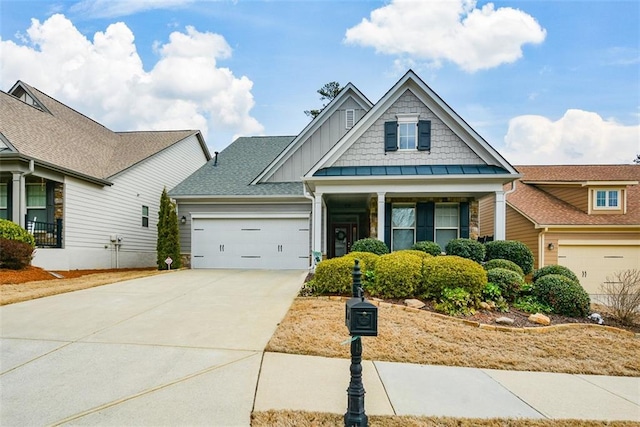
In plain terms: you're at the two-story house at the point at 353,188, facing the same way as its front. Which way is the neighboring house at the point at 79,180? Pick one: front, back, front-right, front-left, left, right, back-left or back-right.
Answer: right

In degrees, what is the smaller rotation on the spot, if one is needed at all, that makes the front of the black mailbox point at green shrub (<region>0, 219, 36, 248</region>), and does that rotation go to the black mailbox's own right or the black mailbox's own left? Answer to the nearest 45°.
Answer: approximately 135° to the black mailbox's own right

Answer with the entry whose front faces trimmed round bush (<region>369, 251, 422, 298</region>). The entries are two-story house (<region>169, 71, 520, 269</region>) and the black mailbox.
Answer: the two-story house

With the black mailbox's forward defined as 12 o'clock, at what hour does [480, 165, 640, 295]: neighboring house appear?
The neighboring house is roughly at 7 o'clock from the black mailbox.

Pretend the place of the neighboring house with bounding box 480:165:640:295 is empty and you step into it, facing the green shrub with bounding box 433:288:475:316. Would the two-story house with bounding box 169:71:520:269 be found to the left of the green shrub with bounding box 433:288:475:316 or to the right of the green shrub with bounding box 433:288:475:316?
right

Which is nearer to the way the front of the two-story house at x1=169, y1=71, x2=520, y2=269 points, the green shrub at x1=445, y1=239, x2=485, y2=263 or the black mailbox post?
the black mailbox post

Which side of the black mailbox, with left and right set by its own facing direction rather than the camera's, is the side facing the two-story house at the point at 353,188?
back

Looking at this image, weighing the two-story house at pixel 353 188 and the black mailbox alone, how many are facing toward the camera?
2

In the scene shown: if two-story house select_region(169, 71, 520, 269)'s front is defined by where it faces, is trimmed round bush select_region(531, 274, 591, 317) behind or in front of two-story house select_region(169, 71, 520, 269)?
in front

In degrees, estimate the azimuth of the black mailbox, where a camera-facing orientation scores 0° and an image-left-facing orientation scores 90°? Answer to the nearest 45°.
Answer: approximately 0°

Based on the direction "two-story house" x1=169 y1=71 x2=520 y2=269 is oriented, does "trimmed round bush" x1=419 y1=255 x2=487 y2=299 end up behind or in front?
in front

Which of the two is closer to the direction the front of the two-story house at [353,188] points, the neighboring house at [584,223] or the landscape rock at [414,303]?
the landscape rock

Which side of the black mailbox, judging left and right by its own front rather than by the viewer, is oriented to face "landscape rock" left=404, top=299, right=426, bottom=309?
back

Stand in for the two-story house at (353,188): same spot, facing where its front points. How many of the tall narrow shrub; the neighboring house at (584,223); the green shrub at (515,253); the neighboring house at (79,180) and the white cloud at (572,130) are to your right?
2

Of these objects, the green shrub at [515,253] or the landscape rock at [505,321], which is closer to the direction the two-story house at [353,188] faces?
the landscape rock

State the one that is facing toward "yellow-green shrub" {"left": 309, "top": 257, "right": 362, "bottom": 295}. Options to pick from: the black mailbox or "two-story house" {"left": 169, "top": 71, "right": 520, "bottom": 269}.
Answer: the two-story house
